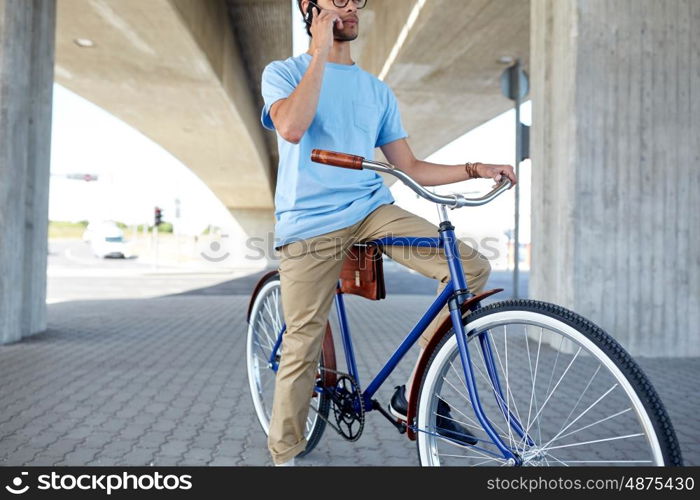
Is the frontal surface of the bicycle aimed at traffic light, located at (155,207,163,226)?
no

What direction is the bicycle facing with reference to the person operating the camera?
facing the viewer and to the right of the viewer

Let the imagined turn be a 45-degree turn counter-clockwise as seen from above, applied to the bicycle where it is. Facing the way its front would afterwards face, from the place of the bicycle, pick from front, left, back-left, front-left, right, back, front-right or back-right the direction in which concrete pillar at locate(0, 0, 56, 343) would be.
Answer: back-left

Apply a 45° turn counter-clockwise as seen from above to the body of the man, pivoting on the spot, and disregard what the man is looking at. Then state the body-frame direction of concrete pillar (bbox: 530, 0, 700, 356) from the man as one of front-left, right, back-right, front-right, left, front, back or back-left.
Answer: front-left

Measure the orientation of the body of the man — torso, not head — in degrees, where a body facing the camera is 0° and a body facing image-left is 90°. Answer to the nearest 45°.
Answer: approximately 315°

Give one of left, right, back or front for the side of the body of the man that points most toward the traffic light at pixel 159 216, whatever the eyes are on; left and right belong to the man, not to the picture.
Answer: back

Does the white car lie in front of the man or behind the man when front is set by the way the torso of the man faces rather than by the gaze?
behind
